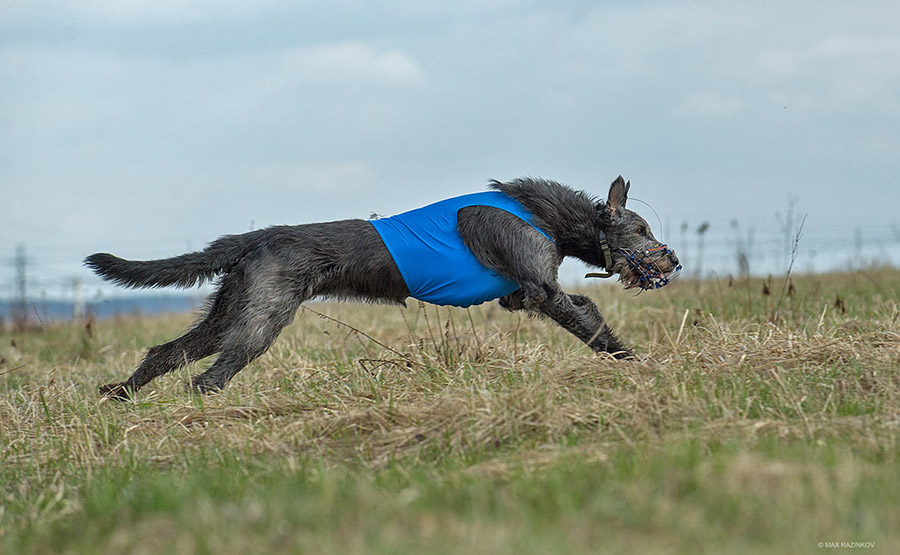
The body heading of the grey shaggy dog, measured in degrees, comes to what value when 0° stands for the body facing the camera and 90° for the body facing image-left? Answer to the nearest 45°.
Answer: approximately 270°
